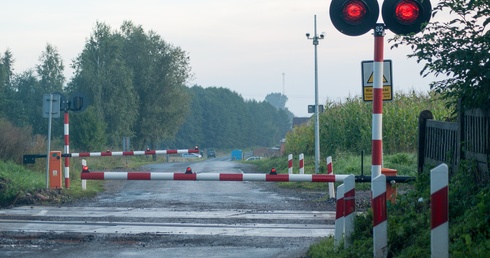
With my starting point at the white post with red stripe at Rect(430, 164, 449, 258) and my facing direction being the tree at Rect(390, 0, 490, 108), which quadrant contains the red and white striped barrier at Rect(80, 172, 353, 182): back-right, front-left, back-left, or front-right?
front-left

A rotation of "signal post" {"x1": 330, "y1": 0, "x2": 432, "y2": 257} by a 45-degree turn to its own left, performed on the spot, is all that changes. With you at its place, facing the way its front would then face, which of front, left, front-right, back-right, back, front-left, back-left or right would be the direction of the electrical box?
back

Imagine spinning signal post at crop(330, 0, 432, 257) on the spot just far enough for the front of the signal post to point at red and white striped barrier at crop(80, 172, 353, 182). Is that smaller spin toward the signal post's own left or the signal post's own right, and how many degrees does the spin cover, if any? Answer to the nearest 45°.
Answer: approximately 135° to the signal post's own right

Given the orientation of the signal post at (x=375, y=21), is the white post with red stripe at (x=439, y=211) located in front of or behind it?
in front

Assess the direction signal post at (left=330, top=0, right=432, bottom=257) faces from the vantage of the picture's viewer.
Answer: facing the viewer
